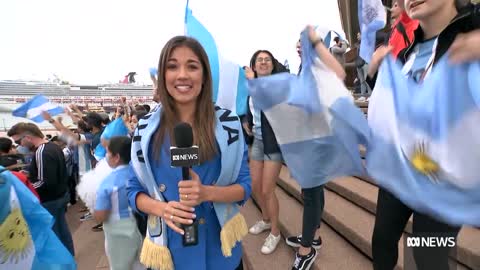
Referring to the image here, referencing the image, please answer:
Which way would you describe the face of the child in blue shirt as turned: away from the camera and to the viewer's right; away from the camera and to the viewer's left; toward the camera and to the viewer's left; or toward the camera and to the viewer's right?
away from the camera and to the viewer's left

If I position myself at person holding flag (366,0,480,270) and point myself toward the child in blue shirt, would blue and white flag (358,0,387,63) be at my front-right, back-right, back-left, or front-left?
front-right

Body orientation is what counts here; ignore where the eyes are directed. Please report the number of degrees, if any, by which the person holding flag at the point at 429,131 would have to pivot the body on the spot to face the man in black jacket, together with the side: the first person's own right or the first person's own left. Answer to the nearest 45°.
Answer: approximately 45° to the first person's own right

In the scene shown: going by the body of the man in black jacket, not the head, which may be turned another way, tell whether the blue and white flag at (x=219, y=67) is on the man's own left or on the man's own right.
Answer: on the man's own left

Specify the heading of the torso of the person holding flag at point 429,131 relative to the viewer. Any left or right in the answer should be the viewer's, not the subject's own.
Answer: facing the viewer and to the left of the viewer

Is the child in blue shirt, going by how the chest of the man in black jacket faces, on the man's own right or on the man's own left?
on the man's own left

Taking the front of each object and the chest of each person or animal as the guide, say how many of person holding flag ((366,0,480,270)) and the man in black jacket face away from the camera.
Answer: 0
